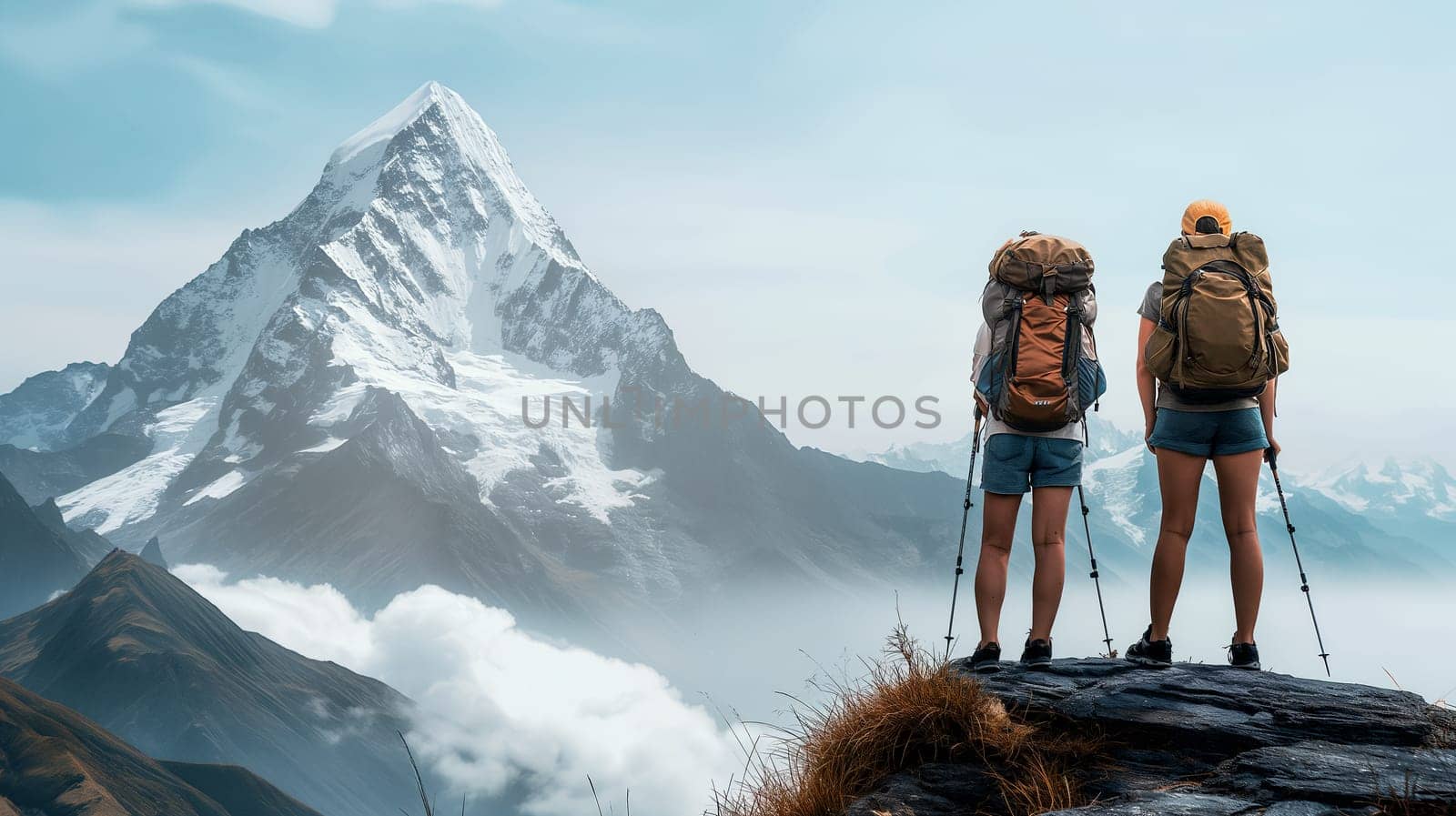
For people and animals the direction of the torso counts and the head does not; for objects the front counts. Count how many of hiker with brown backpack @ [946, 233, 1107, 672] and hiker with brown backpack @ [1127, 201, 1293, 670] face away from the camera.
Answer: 2

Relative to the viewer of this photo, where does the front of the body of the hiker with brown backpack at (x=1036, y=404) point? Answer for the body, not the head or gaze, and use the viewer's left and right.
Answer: facing away from the viewer

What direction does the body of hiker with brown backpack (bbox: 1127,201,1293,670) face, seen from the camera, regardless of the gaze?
away from the camera

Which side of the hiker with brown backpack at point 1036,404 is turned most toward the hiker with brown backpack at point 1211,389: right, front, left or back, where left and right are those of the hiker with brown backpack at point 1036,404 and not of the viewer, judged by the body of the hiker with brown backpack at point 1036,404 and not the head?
right

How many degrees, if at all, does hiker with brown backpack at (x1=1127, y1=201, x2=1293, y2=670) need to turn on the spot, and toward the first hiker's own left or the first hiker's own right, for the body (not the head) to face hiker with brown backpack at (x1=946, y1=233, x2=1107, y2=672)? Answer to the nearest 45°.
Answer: approximately 135° to the first hiker's own left
